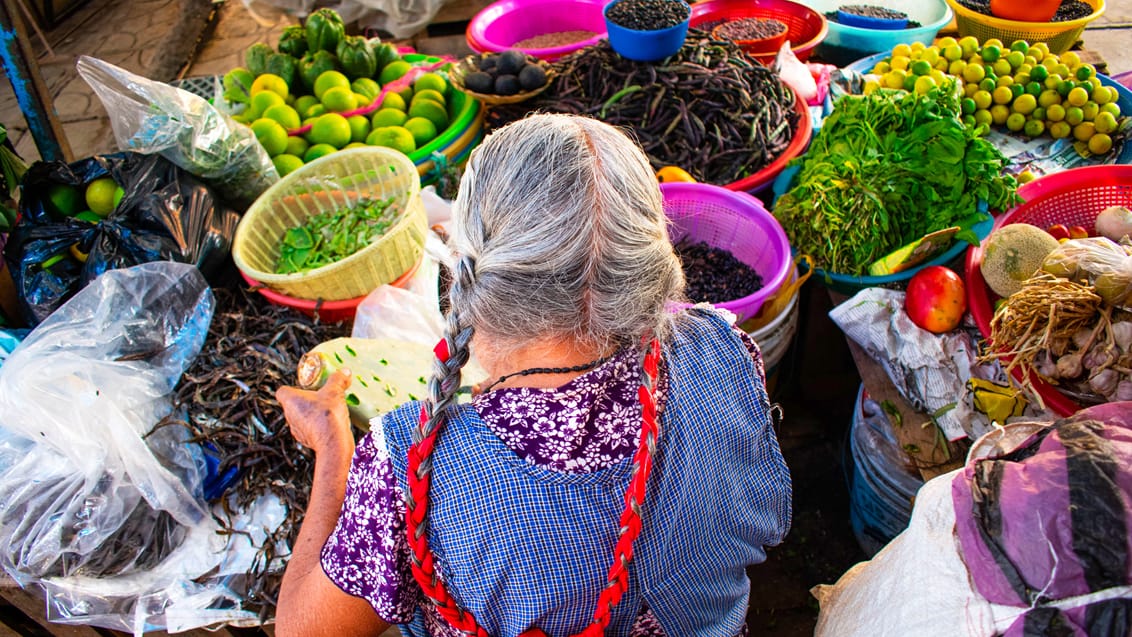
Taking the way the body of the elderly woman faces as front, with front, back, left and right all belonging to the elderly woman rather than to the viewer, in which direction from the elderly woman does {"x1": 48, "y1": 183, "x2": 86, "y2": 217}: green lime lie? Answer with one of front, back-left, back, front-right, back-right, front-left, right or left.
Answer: front-left

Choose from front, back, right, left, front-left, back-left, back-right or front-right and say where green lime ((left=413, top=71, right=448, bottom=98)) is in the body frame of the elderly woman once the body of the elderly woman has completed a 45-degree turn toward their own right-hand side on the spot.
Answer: front-left

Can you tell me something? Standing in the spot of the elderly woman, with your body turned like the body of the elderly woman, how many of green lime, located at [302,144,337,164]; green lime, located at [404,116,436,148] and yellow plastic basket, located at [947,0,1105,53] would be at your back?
0

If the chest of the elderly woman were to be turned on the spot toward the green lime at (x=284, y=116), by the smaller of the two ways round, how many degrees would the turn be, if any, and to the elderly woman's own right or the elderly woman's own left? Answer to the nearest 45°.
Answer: approximately 45° to the elderly woman's own left

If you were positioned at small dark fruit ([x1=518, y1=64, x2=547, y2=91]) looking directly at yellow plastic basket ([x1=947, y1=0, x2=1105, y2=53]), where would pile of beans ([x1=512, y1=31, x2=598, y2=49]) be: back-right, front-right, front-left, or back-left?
front-left

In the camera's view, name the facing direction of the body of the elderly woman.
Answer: away from the camera

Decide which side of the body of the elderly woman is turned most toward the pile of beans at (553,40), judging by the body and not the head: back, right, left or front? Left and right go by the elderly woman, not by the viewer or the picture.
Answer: front

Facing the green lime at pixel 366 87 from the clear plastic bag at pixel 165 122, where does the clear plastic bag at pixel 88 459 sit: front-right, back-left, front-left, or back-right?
back-right

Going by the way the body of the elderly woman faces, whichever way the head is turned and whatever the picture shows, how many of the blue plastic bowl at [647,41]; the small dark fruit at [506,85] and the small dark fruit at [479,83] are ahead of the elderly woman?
3

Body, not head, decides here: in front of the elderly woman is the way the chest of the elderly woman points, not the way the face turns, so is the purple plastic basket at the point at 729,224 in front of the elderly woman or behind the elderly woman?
in front

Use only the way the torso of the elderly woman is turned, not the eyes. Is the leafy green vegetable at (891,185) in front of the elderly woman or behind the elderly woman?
in front

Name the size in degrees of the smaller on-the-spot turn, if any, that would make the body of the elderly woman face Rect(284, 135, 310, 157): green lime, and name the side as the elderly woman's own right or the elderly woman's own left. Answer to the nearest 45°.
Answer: approximately 45° to the elderly woman's own left

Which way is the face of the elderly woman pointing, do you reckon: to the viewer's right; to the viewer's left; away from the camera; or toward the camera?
away from the camera

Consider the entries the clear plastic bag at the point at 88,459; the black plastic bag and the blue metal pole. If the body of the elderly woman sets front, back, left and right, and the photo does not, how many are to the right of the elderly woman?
0

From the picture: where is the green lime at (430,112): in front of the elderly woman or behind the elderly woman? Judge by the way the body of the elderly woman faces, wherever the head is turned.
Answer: in front
